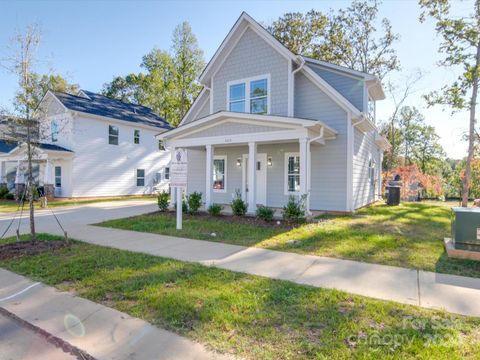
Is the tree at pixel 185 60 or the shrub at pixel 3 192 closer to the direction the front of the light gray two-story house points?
the shrub

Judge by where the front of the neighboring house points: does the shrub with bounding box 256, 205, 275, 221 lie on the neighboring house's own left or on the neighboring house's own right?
on the neighboring house's own left

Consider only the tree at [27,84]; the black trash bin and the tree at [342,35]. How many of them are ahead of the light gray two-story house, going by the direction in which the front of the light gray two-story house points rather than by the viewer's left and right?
1

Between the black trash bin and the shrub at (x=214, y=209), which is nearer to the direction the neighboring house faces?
the shrub

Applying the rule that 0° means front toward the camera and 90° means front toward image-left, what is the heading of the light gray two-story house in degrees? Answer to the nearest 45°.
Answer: approximately 45°

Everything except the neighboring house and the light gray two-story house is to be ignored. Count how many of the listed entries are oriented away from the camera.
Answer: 0
